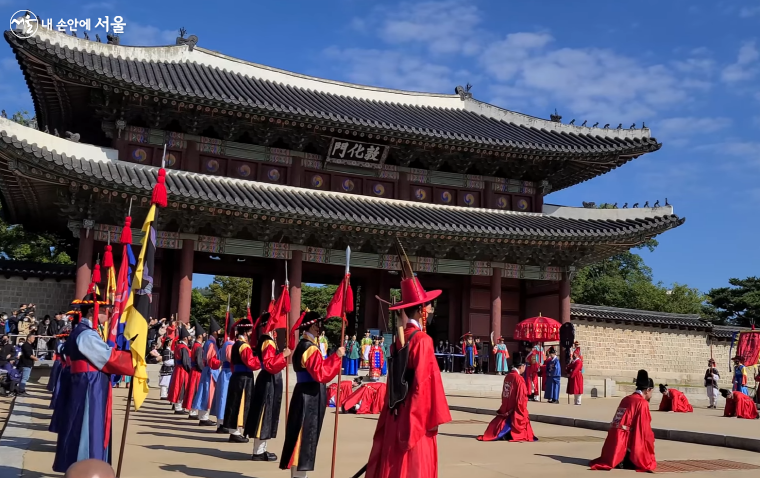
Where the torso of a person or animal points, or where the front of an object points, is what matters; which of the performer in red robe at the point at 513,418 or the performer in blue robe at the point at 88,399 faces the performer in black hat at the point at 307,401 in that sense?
the performer in blue robe

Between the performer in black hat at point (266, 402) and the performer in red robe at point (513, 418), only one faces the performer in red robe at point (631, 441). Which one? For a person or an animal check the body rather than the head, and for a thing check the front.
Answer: the performer in black hat

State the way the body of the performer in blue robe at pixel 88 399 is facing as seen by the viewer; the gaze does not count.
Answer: to the viewer's right

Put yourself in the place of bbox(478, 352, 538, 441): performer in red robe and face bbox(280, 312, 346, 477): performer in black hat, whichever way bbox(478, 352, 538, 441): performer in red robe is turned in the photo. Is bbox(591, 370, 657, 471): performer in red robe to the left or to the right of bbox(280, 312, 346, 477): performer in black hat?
left

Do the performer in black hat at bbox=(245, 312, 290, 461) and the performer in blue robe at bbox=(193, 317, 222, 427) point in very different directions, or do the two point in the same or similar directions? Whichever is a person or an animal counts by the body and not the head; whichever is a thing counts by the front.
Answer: same or similar directions

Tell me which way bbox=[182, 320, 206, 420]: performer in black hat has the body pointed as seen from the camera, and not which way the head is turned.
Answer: to the viewer's right

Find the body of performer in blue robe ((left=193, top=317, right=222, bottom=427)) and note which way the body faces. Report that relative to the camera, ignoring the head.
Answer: to the viewer's right

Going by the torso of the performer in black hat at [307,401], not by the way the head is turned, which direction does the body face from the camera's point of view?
to the viewer's right

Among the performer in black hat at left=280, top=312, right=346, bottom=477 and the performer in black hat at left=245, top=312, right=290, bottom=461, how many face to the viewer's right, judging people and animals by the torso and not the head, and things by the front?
2
